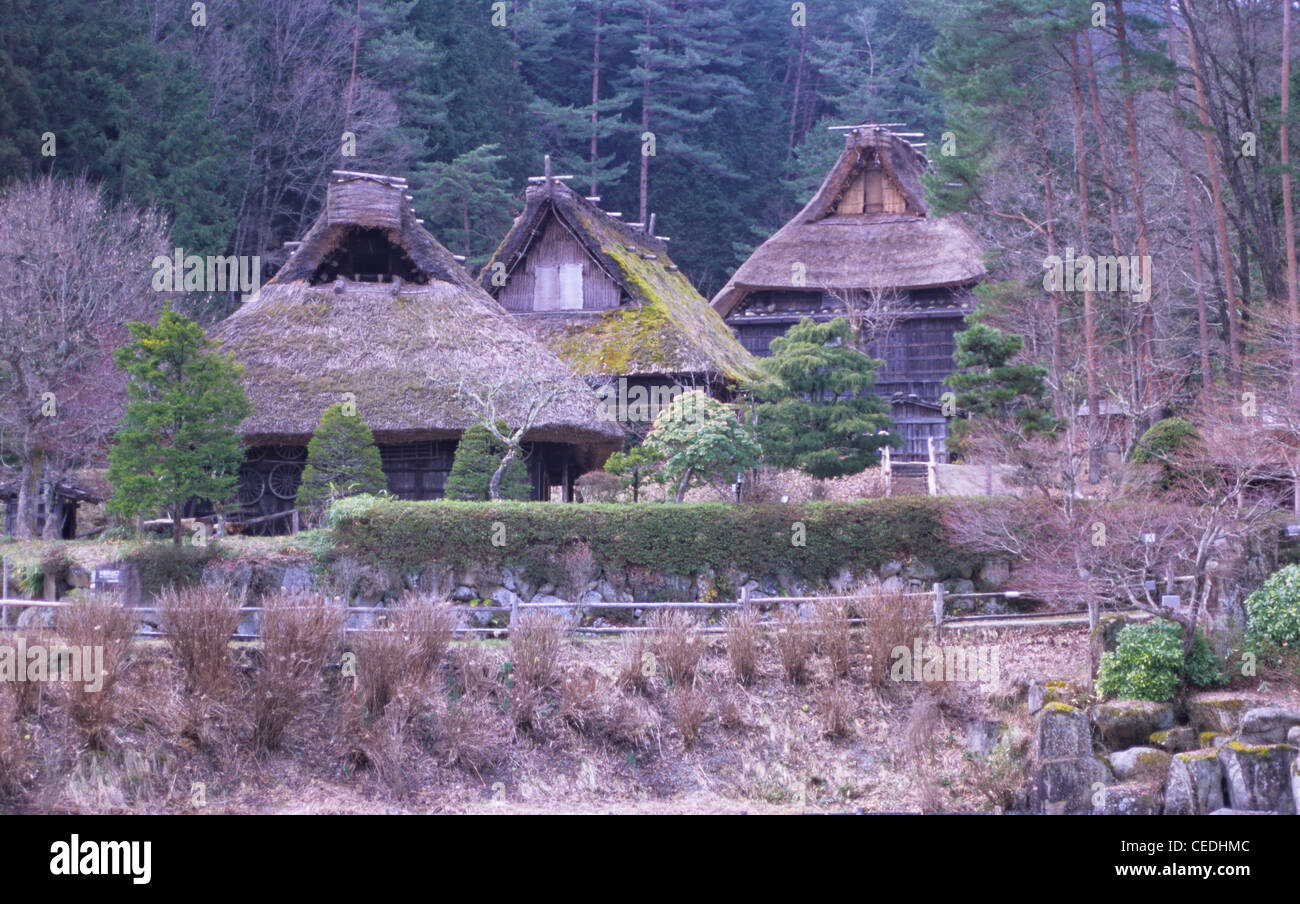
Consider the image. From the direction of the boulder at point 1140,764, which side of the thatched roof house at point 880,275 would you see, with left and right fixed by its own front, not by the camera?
front

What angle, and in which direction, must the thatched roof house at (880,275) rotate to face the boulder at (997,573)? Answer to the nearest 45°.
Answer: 0° — it already faces it

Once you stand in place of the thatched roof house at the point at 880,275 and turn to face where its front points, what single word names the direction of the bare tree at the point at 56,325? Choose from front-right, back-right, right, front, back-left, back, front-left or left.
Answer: front-right

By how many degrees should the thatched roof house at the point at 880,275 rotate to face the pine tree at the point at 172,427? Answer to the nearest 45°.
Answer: approximately 45° to its right

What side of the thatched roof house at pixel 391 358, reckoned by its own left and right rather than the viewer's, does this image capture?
front

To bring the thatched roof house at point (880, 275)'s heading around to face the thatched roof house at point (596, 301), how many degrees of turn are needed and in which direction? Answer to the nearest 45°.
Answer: approximately 45° to its right

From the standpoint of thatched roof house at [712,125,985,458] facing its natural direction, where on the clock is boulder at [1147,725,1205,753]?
The boulder is roughly at 12 o'clock from the thatched roof house.

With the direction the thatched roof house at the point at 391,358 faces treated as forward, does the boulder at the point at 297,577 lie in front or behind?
in front

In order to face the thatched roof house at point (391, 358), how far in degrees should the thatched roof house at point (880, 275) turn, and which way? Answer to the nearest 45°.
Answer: approximately 45° to its right

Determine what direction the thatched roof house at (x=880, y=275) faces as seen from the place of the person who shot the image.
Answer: facing the viewer

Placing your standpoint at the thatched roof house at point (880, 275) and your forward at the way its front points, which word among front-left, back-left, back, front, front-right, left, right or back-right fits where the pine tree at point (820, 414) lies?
front

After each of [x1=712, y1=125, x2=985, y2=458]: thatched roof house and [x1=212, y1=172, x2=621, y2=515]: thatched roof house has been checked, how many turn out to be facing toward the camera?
2

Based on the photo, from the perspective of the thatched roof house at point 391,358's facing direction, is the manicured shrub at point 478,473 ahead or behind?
ahead

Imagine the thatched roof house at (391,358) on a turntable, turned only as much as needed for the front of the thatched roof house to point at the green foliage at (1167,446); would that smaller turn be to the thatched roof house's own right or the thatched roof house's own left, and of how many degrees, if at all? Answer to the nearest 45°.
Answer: approximately 45° to the thatched roof house's own left
